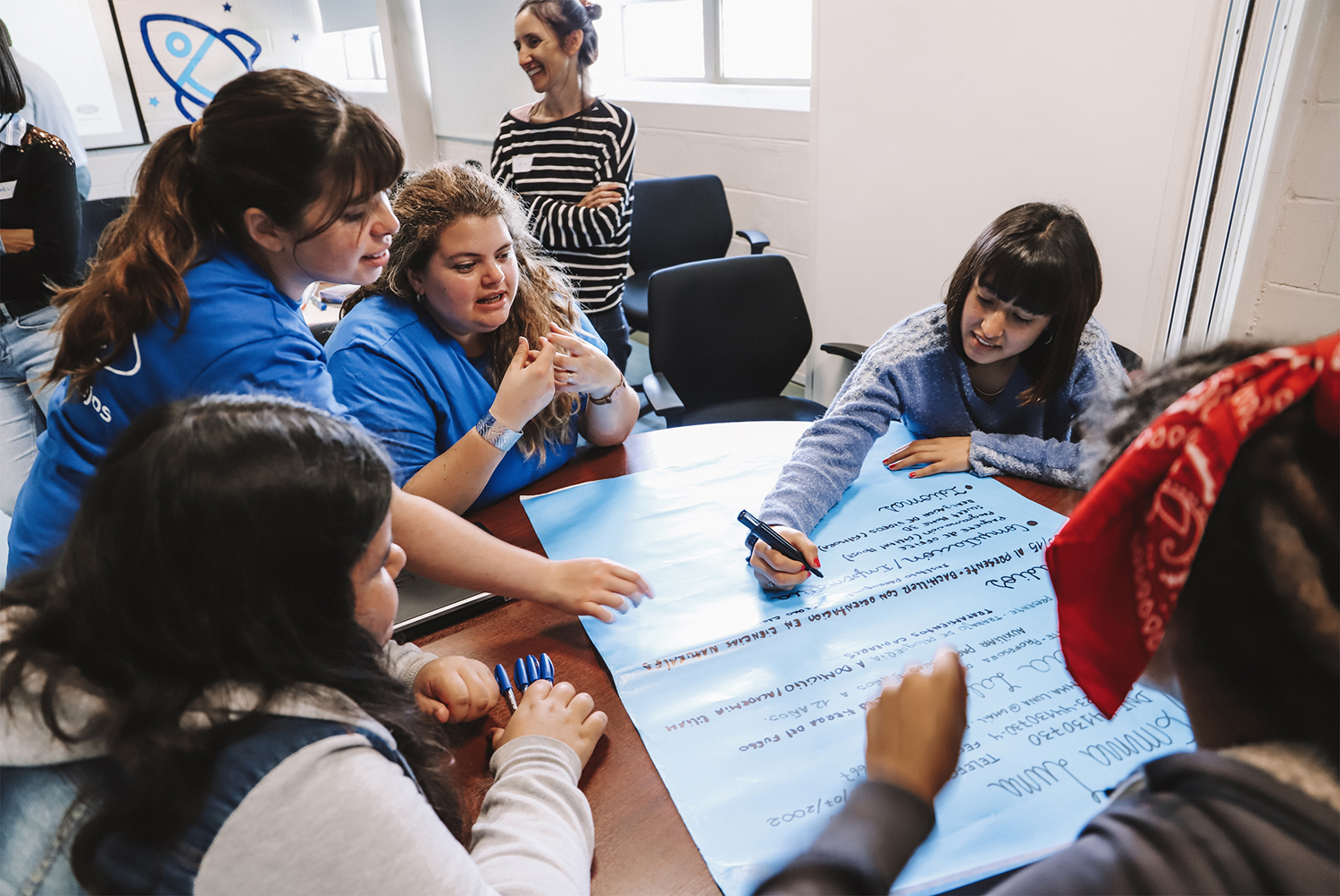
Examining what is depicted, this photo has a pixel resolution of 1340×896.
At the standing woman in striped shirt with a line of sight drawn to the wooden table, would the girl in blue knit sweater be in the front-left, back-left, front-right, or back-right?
front-left

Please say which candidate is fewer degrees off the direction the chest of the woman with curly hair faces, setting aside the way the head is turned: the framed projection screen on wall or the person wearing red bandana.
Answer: the person wearing red bandana

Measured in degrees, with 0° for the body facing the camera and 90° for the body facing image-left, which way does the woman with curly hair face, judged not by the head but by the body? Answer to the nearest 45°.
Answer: approximately 315°

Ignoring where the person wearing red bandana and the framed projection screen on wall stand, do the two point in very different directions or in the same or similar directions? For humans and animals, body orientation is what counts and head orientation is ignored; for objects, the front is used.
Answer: very different directions

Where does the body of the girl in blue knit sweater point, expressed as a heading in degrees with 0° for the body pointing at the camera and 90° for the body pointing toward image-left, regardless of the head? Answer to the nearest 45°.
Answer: approximately 45°

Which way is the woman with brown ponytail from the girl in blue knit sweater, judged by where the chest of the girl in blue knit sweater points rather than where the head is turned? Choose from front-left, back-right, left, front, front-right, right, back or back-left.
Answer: front

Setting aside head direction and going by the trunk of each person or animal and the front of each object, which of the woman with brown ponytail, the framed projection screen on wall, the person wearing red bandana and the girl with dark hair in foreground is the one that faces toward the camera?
the framed projection screen on wall

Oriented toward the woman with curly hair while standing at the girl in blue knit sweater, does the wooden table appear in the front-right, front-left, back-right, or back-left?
front-left

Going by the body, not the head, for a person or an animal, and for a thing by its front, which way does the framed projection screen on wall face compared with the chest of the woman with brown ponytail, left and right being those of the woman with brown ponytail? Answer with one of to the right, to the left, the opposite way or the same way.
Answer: to the right

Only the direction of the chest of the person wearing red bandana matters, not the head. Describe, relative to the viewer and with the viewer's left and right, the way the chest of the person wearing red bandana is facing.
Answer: facing away from the viewer and to the left of the viewer

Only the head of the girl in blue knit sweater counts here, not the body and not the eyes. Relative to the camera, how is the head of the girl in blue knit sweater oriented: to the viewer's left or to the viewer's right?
to the viewer's left

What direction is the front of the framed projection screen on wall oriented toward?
toward the camera

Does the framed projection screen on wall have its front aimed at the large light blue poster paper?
yes

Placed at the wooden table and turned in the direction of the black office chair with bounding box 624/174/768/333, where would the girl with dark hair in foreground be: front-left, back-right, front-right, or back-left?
back-left

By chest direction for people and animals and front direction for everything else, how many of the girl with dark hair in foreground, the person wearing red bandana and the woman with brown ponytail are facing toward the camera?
0

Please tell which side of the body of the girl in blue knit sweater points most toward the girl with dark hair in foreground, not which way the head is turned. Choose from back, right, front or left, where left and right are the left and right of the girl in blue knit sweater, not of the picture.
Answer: front

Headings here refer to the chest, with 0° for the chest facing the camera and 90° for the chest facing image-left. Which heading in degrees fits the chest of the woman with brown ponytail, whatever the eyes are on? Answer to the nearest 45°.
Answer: approximately 270°

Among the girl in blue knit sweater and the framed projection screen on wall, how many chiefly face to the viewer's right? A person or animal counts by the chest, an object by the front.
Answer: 0
